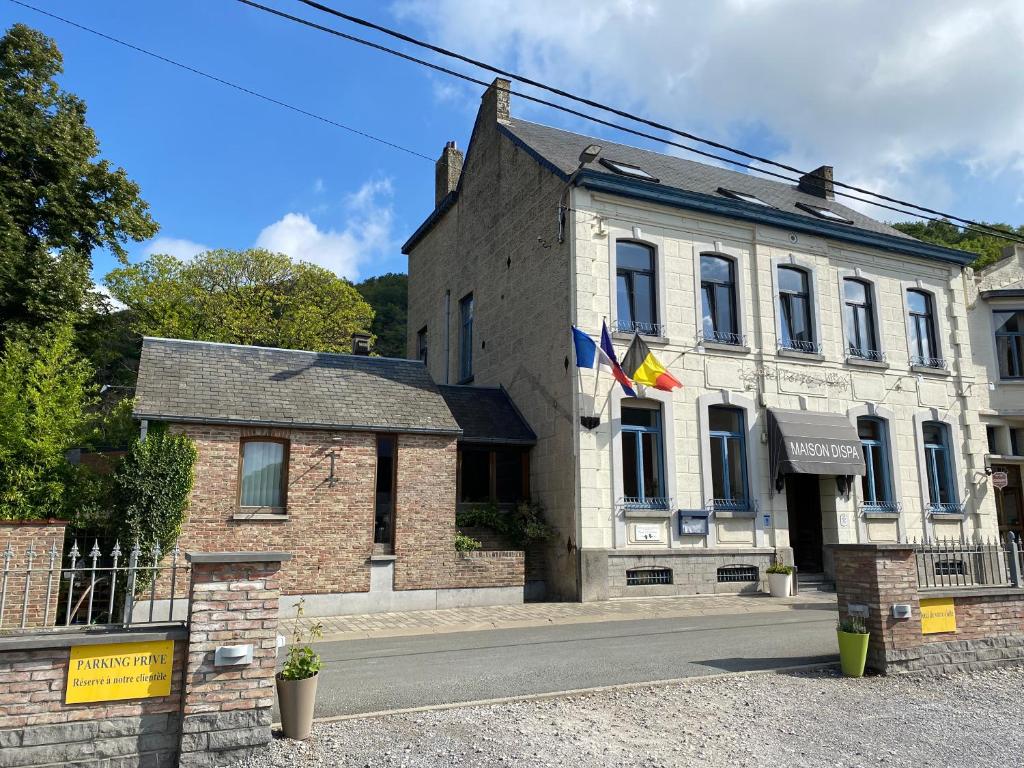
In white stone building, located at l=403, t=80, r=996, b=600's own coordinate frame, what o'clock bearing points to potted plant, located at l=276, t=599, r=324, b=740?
The potted plant is roughly at 2 o'clock from the white stone building.

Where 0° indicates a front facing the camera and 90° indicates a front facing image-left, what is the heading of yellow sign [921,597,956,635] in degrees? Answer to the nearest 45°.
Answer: approximately 0°

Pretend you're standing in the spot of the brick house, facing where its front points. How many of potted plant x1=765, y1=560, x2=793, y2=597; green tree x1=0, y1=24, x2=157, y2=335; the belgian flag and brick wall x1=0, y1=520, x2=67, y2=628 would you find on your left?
2

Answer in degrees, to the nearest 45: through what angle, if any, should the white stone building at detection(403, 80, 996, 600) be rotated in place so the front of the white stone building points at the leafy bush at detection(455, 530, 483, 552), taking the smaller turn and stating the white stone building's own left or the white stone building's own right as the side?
approximately 90° to the white stone building's own right

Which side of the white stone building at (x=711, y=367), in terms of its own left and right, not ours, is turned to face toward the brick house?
right

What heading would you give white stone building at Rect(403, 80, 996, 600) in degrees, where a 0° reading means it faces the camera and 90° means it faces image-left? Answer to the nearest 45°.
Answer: approximately 315°

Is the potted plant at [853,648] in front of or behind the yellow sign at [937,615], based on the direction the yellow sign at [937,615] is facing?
in front

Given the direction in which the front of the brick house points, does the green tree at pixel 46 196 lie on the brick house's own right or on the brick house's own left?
on the brick house's own right

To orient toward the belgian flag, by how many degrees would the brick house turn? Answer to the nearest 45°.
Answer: approximately 90° to its left

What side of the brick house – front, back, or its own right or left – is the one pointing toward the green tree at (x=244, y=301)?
back

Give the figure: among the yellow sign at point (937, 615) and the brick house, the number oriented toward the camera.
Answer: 2

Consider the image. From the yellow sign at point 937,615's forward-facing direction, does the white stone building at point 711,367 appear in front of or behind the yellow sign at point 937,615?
behind

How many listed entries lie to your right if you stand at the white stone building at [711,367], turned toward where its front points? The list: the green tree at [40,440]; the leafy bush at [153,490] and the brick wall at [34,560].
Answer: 3

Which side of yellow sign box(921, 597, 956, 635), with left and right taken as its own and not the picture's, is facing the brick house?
right
